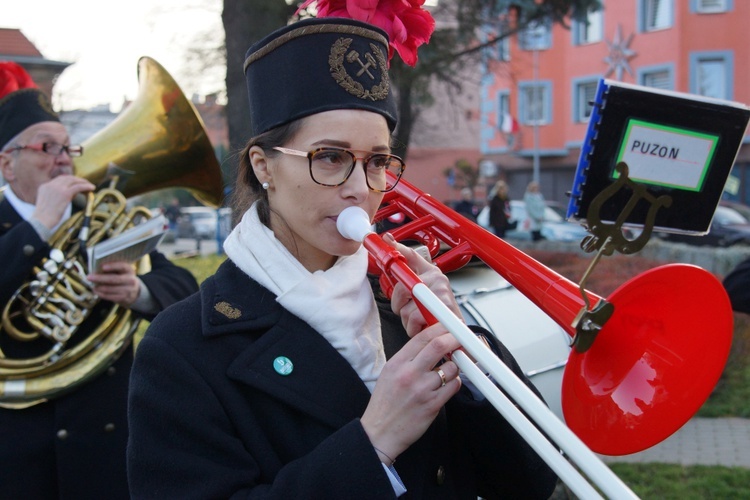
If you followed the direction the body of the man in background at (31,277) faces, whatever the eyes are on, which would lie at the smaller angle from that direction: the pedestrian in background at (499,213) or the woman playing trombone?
the woman playing trombone

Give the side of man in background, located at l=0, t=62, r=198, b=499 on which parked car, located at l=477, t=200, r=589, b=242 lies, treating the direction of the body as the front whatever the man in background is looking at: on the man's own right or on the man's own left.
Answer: on the man's own left

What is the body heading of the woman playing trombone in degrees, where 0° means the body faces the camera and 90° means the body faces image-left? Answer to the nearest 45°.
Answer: approximately 315°

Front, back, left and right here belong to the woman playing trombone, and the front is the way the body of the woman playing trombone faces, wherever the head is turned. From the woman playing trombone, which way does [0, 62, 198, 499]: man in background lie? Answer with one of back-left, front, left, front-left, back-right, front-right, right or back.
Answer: back

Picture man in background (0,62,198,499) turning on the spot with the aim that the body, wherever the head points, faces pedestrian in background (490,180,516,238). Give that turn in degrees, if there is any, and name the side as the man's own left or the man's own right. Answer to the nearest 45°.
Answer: approximately 90° to the man's own left

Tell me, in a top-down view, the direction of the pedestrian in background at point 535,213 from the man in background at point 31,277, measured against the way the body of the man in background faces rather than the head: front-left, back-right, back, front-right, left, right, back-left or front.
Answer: left

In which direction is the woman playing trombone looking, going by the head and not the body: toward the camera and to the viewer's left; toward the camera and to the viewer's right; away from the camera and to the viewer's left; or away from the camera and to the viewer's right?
toward the camera and to the viewer's right

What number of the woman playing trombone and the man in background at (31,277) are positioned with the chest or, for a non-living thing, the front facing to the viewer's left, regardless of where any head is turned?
0

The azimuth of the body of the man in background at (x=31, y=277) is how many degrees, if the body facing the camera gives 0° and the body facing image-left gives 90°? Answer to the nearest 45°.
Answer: approximately 315°

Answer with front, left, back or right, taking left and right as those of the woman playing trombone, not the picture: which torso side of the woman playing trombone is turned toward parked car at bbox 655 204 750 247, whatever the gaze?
left
